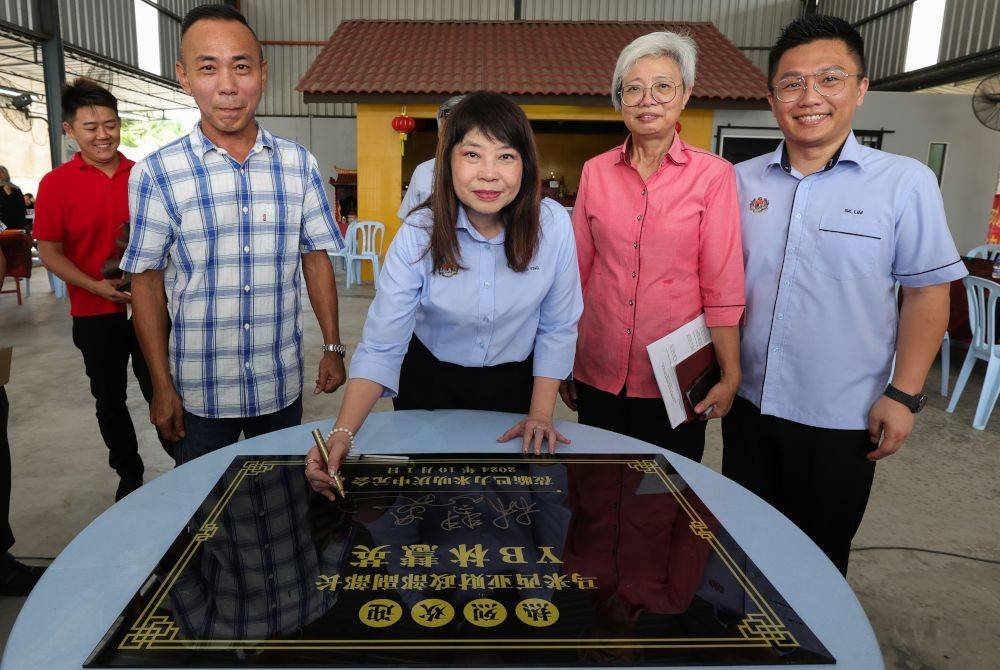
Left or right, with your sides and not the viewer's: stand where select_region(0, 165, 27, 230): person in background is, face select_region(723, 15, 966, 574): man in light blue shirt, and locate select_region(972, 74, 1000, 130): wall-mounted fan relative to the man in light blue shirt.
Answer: left

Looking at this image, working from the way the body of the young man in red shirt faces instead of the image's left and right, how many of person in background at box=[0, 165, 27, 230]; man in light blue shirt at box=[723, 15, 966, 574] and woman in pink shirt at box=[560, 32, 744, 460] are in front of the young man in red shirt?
2

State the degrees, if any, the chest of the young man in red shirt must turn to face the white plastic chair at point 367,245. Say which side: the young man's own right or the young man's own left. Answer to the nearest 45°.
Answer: approximately 90° to the young man's own left

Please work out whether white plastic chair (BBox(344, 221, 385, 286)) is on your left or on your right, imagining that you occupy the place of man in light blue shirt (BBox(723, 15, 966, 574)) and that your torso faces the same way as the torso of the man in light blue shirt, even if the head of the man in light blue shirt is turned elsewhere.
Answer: on your right

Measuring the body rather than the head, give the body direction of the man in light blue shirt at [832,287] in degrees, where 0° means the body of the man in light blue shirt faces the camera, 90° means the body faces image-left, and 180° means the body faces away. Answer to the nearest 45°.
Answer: approximately 45°
